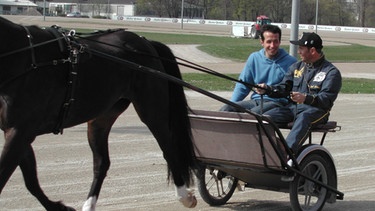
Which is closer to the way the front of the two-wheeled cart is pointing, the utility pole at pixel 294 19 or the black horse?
the black horse

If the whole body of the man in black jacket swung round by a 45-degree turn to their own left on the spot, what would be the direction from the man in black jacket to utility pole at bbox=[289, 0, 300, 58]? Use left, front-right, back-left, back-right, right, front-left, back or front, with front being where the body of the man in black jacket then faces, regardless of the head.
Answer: back

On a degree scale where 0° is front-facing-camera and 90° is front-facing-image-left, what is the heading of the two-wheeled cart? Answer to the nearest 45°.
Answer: approximately 45°

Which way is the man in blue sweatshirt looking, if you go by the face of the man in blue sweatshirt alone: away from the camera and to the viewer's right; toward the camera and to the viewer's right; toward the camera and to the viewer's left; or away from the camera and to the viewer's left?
toward the camera and to the viewer's right

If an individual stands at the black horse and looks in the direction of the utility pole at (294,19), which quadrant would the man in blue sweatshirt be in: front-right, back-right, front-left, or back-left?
front-right

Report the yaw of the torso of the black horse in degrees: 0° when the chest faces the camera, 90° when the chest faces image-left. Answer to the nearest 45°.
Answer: approximately 90°

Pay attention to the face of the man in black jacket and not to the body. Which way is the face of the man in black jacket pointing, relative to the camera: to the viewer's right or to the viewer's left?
to the viewer's left

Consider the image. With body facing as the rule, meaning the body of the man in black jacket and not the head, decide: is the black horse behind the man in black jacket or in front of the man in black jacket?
in front

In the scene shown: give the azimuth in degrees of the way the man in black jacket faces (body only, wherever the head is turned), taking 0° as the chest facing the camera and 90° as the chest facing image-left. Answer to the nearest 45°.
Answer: approximately 45°
